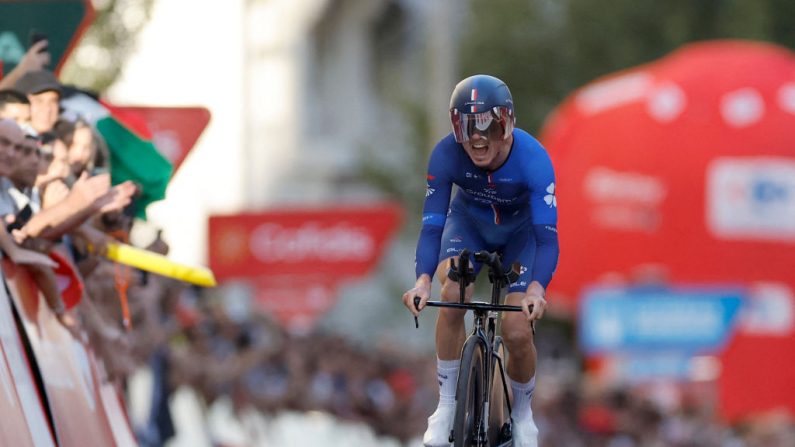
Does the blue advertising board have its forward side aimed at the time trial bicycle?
yes

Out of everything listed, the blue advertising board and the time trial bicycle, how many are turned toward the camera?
2

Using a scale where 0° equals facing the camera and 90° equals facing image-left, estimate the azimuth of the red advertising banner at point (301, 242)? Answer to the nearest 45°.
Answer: approximately 0°

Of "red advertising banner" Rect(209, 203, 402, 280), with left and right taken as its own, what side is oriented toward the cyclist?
front

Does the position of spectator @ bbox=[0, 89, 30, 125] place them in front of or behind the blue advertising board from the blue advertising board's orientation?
in front

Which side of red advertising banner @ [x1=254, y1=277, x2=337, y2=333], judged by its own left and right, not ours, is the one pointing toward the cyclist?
front

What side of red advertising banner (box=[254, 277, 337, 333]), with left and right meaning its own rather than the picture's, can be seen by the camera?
front

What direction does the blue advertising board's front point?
toward the camera
